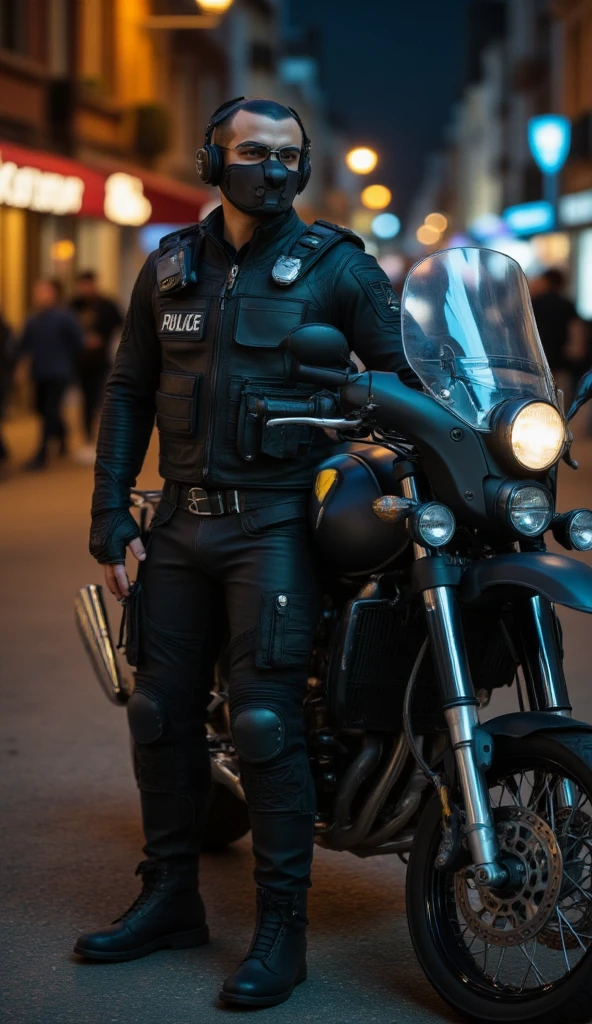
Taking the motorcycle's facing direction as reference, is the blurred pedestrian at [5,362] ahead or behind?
behind

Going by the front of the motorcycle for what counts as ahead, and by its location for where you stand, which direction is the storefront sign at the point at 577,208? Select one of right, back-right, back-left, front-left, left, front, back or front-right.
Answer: back-left

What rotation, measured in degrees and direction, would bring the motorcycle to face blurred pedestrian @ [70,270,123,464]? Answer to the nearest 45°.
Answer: approximately 135° to its left

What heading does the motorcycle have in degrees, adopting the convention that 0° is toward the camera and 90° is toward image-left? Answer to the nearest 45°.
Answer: approximately 315°

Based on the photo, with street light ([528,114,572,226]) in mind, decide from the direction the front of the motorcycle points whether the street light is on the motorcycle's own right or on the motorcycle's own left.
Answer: on the motorcycle's own left

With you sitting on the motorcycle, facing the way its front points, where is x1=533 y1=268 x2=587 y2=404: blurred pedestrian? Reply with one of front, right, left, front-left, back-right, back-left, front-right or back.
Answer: back-left

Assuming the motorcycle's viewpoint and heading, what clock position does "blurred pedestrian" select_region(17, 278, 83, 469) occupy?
The blurred pedestrian is roughly at 7 o'clock from the motorcycle.
